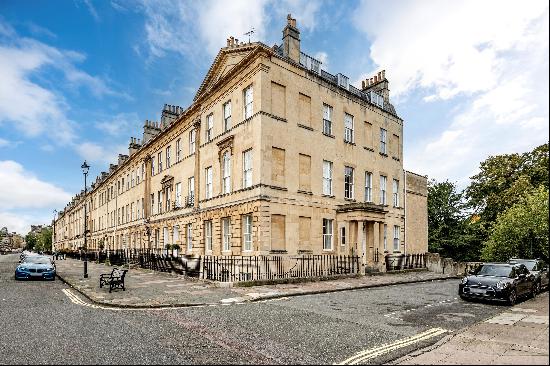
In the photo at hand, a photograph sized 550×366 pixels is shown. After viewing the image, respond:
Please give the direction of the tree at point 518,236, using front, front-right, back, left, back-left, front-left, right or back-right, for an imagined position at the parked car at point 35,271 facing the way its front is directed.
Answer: front-left

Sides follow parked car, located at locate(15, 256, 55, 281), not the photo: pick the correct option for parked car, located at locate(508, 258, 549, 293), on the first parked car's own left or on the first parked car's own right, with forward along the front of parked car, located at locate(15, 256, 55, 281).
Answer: on the first parked car's own left

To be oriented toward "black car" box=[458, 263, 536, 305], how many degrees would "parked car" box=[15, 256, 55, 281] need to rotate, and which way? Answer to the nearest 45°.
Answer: approximately 45° to its left

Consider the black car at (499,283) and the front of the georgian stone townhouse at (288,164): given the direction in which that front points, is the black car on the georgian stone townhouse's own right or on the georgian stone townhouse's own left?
on the georgian stone townhouse's own left

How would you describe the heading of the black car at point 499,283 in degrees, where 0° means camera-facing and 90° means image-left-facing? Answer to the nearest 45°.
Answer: approximately 45°

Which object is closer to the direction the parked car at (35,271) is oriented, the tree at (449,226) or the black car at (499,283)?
the black car

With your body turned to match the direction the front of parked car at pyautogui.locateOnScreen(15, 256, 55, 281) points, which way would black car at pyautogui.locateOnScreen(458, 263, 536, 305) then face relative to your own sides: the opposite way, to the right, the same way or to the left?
to the right

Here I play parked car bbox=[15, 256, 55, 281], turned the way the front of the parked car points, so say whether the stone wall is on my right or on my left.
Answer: on my left

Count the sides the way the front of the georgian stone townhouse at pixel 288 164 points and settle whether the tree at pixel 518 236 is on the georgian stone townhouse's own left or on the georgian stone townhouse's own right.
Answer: on the georgian stone townhouse's own left

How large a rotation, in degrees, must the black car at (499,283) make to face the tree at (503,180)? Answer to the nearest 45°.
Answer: approximately 135° to its right

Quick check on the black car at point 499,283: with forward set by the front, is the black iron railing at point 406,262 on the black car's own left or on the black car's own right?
on the black car's own right

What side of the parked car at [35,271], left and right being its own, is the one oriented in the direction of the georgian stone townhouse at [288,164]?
left
